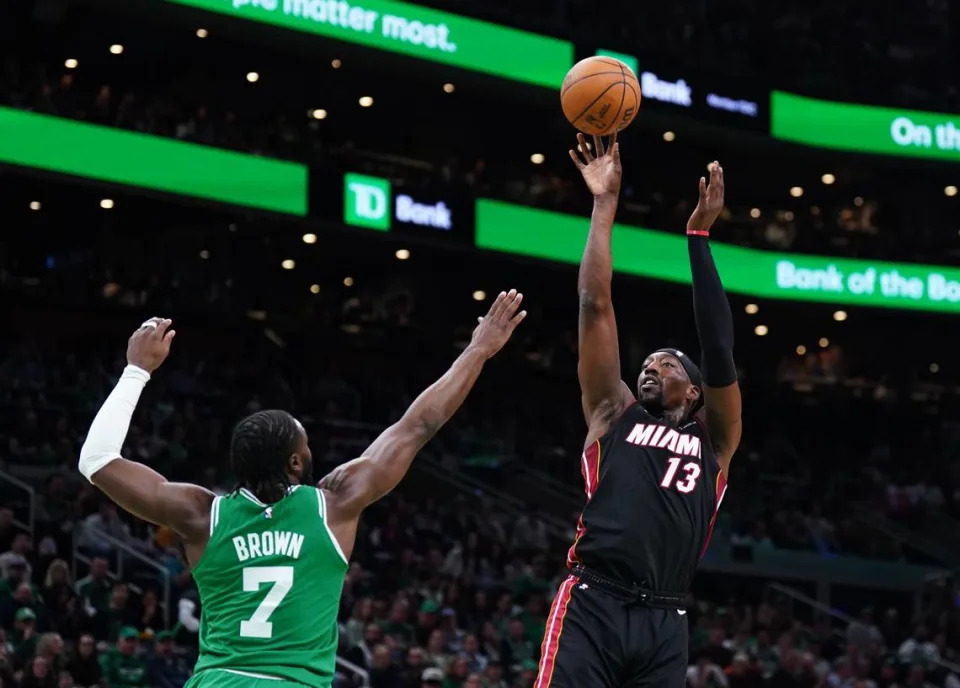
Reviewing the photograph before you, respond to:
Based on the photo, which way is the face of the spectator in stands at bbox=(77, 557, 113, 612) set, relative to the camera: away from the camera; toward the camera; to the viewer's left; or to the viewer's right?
toward the camera

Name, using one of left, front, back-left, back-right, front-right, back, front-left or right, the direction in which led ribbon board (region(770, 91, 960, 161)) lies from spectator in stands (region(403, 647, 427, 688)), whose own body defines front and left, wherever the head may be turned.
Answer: back-left

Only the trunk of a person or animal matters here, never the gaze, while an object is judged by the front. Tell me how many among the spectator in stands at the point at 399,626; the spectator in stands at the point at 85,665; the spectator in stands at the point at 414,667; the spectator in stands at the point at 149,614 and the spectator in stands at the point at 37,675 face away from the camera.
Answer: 0

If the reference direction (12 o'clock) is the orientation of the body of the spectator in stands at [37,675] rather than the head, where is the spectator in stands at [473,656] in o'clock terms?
the spectator in stands at [473,656] is roughly at 8 o'clock from the spectator in stands at [37,675].

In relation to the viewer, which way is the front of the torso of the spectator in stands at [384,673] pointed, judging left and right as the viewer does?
facing the viewer

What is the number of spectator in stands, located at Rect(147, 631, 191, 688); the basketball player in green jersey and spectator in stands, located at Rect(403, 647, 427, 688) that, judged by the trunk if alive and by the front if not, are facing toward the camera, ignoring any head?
2

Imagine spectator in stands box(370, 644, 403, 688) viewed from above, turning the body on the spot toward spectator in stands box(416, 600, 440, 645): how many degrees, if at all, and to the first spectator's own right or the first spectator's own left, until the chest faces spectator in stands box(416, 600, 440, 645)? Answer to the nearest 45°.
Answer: approximately 180°

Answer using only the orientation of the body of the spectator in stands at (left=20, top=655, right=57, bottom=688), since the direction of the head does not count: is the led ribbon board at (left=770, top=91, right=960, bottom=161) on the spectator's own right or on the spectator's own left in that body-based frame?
on the spectator's own left

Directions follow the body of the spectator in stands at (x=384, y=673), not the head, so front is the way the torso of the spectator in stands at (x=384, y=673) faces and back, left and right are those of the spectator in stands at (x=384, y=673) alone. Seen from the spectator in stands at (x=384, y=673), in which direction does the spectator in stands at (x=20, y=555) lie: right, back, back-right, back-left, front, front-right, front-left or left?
right

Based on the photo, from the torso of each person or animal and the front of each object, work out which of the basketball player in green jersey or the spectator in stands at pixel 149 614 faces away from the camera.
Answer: the basketball player in green jersey

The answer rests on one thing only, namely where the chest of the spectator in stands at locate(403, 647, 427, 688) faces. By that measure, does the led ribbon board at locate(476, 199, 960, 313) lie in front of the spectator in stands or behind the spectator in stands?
behind

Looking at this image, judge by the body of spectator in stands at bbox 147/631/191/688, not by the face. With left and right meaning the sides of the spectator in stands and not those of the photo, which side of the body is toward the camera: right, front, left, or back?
front

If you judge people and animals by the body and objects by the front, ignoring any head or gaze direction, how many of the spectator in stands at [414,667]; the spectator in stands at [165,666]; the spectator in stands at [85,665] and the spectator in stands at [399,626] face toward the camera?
4

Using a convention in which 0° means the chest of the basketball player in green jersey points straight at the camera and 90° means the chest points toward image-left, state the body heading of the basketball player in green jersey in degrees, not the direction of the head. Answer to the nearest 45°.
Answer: approximately 180°

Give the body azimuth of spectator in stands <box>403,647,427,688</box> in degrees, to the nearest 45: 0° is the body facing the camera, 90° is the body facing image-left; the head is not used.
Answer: approximately 0°
